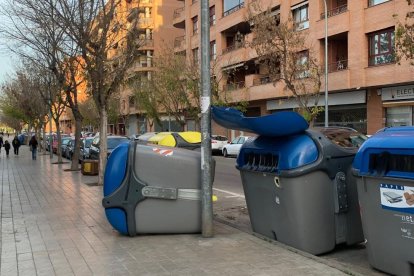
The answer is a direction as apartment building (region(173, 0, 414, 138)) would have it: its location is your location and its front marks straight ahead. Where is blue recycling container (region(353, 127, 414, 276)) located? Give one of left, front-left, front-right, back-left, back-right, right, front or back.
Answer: front-left

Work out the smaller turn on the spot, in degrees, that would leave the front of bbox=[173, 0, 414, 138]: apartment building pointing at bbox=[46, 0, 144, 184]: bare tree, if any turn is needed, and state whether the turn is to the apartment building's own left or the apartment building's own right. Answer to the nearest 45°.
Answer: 0° — it already faces it

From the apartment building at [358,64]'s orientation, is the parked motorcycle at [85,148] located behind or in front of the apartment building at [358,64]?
in front

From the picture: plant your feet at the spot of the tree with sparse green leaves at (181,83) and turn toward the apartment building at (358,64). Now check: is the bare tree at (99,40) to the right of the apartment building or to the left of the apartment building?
right

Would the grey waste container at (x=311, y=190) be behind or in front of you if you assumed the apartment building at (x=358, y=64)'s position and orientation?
in front

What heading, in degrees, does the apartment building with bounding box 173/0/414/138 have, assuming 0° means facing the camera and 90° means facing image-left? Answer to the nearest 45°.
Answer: approximately 45°

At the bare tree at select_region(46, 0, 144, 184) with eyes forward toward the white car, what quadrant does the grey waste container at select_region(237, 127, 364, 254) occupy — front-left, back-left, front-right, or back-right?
back-right

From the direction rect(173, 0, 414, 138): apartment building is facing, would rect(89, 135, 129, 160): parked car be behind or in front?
in front
